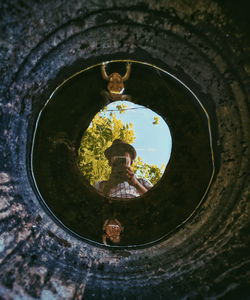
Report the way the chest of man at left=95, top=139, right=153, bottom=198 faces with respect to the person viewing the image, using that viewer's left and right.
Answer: facing the viewer
